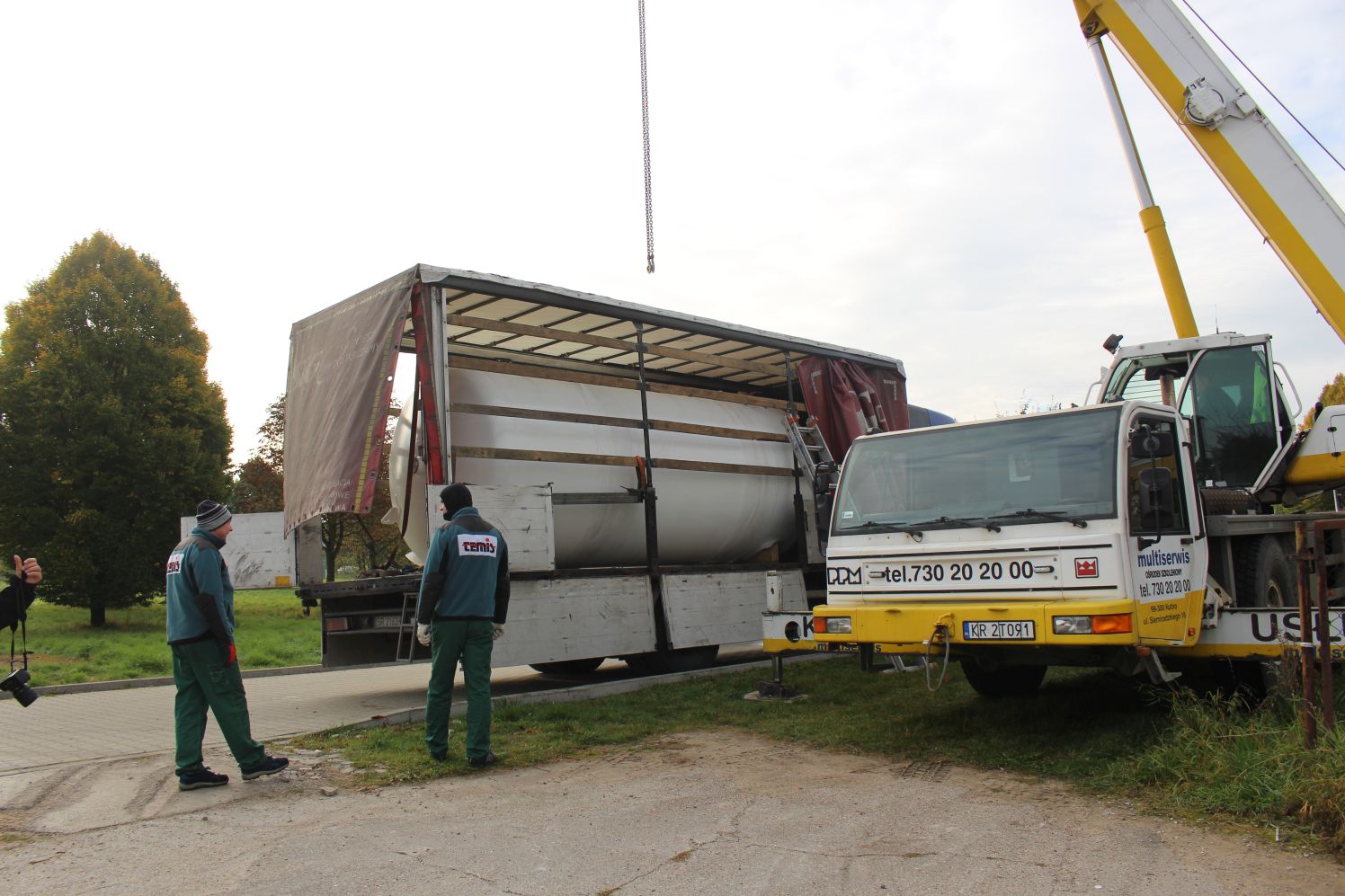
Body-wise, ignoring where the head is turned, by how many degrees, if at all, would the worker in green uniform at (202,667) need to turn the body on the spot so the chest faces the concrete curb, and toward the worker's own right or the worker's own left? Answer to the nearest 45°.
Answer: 0° — they already face it

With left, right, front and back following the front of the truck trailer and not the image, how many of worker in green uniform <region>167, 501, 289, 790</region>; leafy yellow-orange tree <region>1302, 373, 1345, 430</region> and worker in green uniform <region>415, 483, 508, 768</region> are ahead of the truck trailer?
1

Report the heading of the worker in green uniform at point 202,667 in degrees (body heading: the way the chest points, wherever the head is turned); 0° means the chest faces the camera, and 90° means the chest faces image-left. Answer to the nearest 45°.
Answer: approximately 225°

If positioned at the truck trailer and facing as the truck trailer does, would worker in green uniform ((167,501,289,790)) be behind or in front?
behind

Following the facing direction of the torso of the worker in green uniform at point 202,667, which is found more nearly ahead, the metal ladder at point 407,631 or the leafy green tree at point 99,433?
the metal ladder

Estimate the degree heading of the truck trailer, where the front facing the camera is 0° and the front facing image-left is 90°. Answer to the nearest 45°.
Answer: approximately 225°

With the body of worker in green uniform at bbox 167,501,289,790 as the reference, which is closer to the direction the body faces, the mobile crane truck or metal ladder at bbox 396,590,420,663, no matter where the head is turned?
the mobile crane truck

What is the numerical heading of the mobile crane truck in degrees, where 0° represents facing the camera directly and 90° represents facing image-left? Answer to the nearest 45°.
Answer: approximately 45°

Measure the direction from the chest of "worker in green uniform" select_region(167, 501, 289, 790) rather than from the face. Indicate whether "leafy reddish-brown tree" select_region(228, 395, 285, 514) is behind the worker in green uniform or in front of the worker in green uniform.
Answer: in front

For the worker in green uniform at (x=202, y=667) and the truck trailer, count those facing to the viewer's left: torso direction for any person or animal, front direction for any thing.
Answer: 0

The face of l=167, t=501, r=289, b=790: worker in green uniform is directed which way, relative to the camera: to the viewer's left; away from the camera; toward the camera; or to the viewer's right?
to the viewer's right

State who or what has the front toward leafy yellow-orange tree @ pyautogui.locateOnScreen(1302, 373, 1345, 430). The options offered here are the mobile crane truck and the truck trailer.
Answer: the truck trailer
